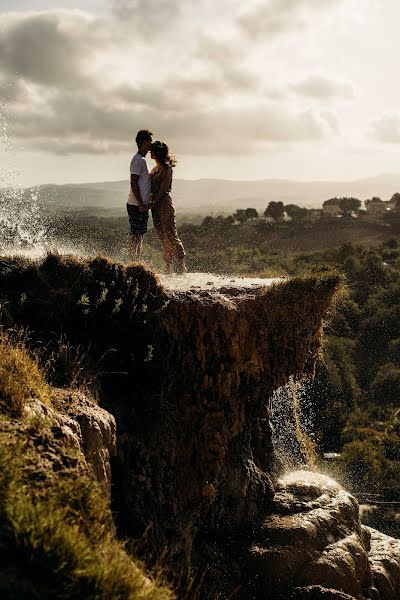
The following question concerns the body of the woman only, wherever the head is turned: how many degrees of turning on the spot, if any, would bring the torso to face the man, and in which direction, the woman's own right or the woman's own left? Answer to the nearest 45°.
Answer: approximately 45° to the woman's own left

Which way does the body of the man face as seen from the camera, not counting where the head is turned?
to the viewer's right

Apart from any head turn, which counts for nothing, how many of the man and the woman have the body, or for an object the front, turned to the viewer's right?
1

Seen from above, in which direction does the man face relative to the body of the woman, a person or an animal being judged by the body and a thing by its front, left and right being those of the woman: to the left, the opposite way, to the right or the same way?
the opposite way

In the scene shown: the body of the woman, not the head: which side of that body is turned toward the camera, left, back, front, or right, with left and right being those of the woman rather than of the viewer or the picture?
left

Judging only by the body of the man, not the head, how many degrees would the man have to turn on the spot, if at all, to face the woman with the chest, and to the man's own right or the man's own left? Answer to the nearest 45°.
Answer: approximately 45° to the man's own left

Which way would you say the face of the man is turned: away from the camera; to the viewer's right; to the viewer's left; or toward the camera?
to the viewer's right

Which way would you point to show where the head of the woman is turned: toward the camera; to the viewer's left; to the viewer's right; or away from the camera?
to the viewer's left
